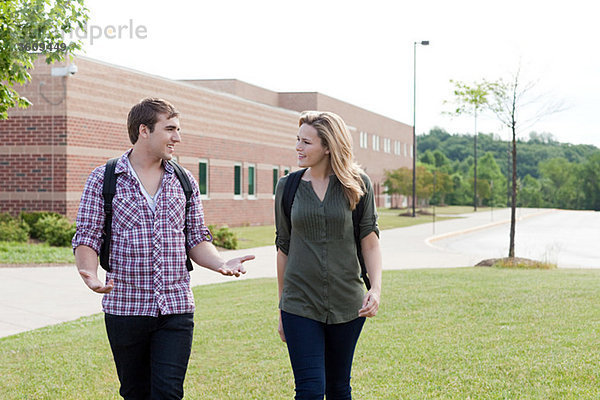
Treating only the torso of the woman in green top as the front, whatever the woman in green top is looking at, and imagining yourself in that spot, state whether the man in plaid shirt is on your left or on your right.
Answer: on your right

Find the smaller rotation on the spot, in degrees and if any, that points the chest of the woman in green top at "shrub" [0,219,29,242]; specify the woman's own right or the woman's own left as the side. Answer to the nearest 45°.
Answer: approximately 135° to the woman's own right

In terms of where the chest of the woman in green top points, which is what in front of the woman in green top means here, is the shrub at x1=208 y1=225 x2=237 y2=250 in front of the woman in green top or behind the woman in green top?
behind

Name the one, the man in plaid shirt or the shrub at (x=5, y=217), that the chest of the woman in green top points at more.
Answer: the man in plaid shirt

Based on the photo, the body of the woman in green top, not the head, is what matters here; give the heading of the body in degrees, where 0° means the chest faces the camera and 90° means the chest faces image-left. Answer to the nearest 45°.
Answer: approximately 0°

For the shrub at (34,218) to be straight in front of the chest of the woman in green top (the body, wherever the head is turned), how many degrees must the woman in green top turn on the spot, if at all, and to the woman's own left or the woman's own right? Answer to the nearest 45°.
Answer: approximately 135° to the woman's own right

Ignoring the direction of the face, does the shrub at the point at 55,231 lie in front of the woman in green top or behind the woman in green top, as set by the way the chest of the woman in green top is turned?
behind
